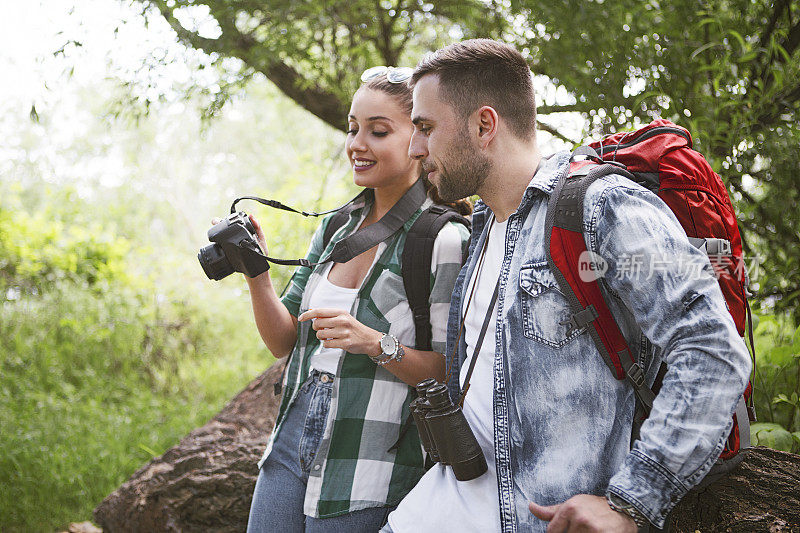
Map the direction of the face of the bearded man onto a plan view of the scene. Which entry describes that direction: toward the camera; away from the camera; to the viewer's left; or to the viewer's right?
to the viewer's left

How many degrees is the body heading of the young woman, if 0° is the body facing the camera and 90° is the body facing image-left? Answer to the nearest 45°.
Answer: approximately 45°

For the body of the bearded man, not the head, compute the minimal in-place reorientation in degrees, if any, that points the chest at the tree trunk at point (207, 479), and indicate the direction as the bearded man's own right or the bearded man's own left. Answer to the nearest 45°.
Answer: approximately 90° to the bearded man's own right

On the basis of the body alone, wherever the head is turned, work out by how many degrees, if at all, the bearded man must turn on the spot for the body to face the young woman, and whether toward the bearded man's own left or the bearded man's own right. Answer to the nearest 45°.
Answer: approximately 90° to the bearded man's own right

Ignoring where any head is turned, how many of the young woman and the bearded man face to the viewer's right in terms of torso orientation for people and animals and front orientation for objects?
0

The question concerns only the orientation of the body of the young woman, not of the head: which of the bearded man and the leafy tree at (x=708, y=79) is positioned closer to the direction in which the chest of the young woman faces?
the bearded man

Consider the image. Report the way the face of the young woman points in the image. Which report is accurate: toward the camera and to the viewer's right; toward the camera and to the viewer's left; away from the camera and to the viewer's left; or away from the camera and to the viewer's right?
toward the camera and to the viewer's left

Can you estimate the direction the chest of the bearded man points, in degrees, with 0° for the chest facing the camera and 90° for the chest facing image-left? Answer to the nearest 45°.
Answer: approximately 45°
